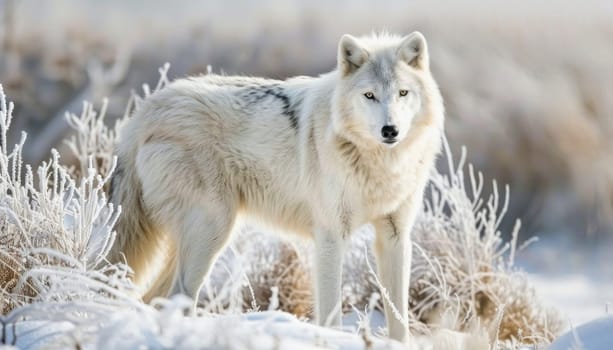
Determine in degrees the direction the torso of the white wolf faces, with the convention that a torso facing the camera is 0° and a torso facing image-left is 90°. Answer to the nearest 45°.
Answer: approximately 315°
